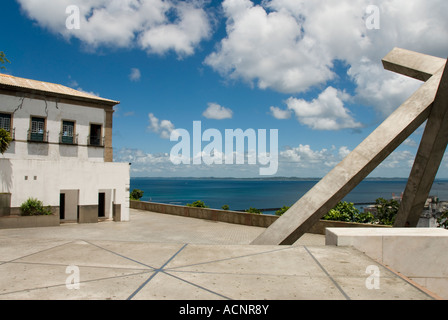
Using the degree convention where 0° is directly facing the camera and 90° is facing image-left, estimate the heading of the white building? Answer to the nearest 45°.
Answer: approximately 315°

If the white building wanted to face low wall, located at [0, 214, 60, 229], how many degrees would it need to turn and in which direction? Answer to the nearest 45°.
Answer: approximately 45° to its right

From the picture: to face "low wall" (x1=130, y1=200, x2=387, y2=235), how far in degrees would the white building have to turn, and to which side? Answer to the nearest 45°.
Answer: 0° — it already faces it

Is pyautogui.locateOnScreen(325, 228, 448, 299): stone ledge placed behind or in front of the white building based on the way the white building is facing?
in front

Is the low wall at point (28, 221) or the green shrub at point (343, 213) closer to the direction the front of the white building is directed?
the green shrub

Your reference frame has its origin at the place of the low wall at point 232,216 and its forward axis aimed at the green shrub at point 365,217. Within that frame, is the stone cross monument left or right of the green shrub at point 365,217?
right
